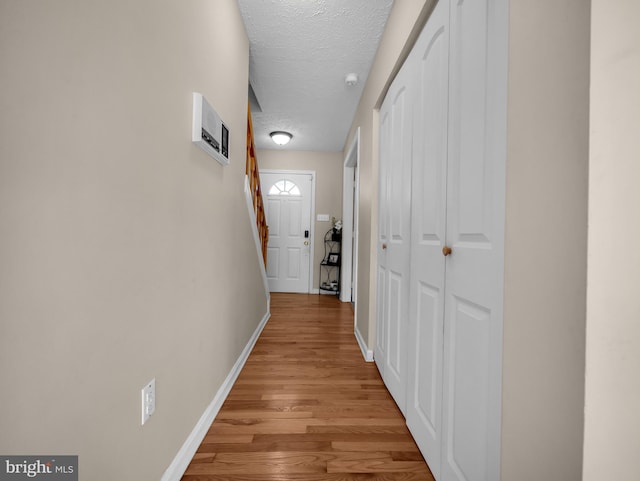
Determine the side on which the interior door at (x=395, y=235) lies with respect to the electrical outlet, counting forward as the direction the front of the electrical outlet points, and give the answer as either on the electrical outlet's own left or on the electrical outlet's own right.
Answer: on the electrical outlet's own left

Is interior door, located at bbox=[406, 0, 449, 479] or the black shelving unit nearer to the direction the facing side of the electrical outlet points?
the interior door

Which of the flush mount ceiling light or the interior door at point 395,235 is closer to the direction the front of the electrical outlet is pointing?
the interior door

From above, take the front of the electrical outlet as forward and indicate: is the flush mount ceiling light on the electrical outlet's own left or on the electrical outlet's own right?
on the electrical outlet's own left

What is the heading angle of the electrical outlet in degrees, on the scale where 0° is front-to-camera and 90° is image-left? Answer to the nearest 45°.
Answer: approximately 315°

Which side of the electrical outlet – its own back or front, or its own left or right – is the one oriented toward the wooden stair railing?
left

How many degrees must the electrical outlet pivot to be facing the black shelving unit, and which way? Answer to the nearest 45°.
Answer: approximately 90° to its left

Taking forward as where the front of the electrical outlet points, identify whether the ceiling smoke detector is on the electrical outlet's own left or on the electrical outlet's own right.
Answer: on the electrical outlet's own left
